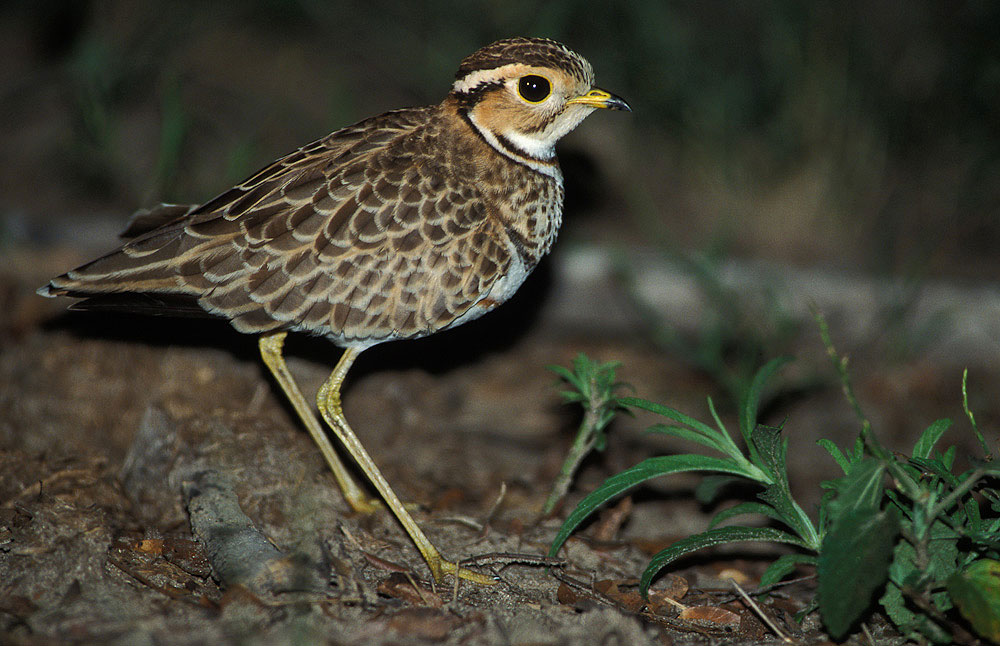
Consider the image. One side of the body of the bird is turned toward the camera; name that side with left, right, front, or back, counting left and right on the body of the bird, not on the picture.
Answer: right

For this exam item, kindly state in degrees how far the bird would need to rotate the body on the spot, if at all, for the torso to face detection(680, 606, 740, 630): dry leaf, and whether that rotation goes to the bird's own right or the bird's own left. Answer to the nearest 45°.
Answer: approximately 45° to the bird's own right

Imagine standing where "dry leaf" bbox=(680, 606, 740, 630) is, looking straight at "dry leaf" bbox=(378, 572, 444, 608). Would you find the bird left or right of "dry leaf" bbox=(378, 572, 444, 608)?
right

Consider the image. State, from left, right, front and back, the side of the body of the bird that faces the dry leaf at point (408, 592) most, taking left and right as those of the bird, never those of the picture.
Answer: right

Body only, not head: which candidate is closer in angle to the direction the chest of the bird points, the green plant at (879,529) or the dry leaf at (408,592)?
the green plant

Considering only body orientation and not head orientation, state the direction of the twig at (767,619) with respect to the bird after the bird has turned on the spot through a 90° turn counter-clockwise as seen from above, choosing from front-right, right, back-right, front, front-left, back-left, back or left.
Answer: back-right
